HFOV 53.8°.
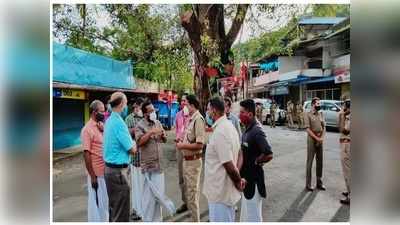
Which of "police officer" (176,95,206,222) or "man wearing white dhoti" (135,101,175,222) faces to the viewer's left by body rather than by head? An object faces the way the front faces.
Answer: the police officer

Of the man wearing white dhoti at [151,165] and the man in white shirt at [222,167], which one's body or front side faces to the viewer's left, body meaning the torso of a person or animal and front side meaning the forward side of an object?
the man in white shirt

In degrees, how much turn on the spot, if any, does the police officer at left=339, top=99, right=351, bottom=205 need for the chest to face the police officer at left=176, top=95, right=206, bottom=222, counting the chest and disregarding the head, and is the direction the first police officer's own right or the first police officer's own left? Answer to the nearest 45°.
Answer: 0° — they already face them

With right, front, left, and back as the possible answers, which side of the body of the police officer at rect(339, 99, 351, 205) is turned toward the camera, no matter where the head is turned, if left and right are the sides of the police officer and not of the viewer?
left

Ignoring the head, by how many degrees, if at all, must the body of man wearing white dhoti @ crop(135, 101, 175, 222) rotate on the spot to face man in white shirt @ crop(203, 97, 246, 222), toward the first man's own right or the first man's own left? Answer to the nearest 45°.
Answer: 0° — they already face them

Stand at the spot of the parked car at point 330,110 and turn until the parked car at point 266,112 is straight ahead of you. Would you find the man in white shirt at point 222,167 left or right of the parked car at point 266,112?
left

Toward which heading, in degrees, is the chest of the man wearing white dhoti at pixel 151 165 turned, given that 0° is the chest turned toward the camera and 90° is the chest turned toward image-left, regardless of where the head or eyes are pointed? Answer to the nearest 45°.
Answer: approximately 315°

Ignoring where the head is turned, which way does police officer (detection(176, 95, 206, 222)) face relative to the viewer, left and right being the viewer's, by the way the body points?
facing to the left of the viewer

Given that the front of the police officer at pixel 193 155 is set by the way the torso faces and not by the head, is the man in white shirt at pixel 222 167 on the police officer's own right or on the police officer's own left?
on the police officer's own left

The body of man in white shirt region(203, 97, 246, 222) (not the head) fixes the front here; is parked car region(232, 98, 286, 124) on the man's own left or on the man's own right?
on the man's own right
